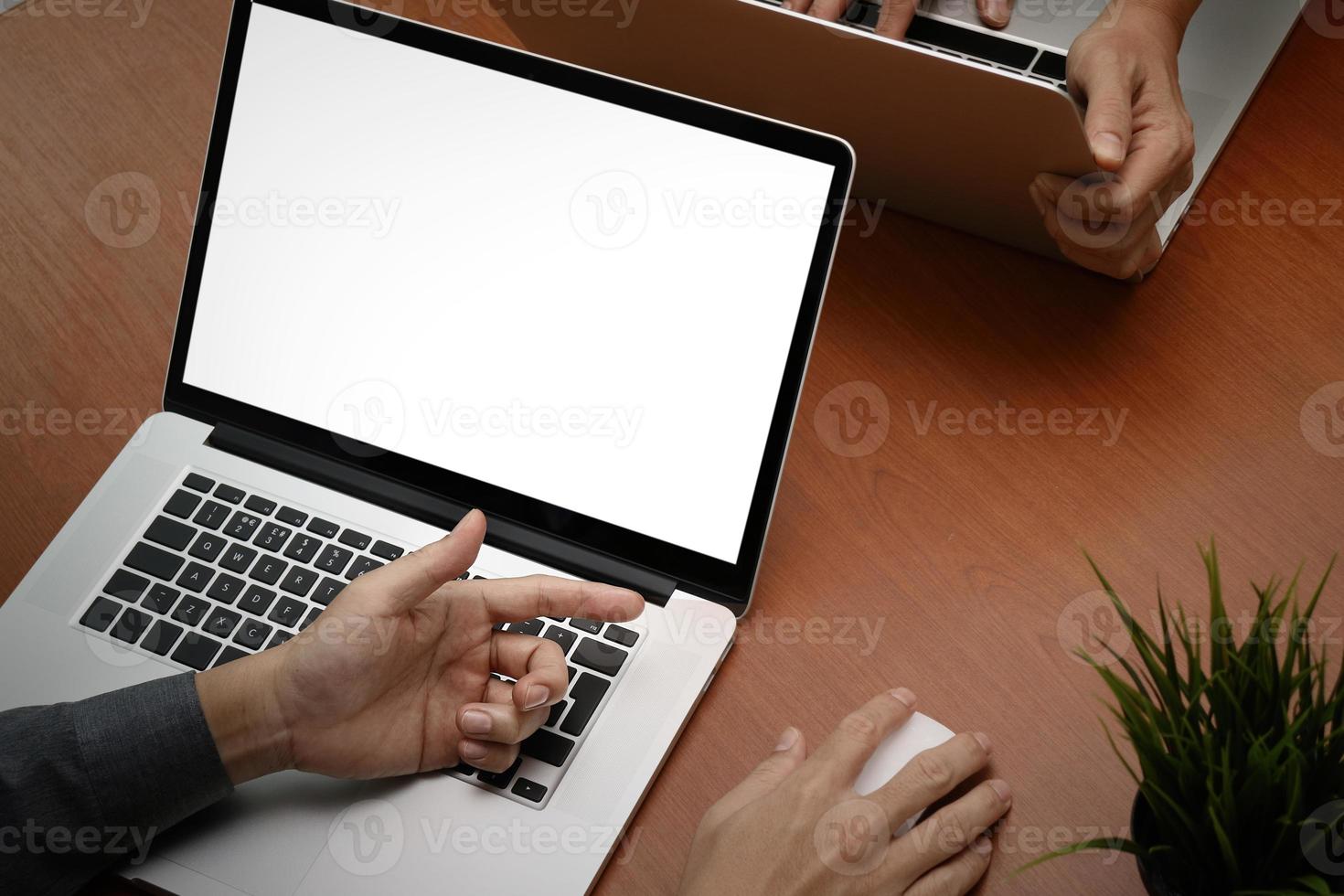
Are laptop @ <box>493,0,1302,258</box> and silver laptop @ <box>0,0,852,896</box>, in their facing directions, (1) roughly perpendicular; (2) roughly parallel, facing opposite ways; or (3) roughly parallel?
roughly parallel, facing opposite ways

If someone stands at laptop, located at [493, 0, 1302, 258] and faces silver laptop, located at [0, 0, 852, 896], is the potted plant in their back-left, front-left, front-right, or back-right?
front-left

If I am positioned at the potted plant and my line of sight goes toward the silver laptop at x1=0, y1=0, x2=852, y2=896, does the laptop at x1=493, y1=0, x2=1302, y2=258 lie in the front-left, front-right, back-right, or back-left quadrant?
front-right

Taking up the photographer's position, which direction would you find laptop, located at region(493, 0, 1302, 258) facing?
facing away from the viewer and to the right of the viewer

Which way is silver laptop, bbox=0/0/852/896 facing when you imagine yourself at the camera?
facing the viewer and to the left of the viewer

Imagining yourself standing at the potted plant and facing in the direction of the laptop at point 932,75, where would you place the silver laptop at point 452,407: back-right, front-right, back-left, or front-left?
front-left
